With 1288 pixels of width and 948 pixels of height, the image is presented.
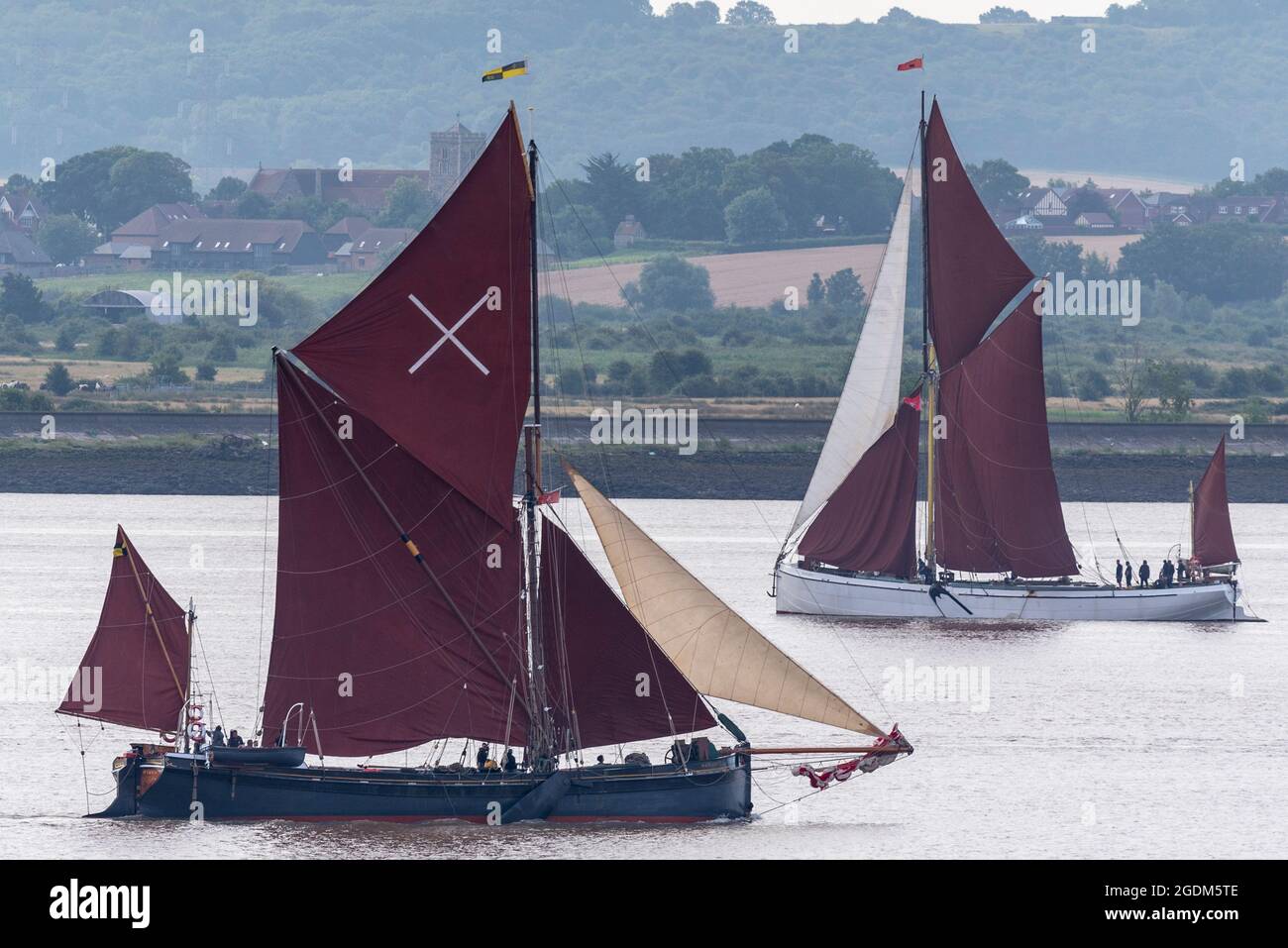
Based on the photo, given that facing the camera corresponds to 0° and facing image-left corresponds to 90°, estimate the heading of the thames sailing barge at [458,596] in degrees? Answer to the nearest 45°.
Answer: approximately 270°
